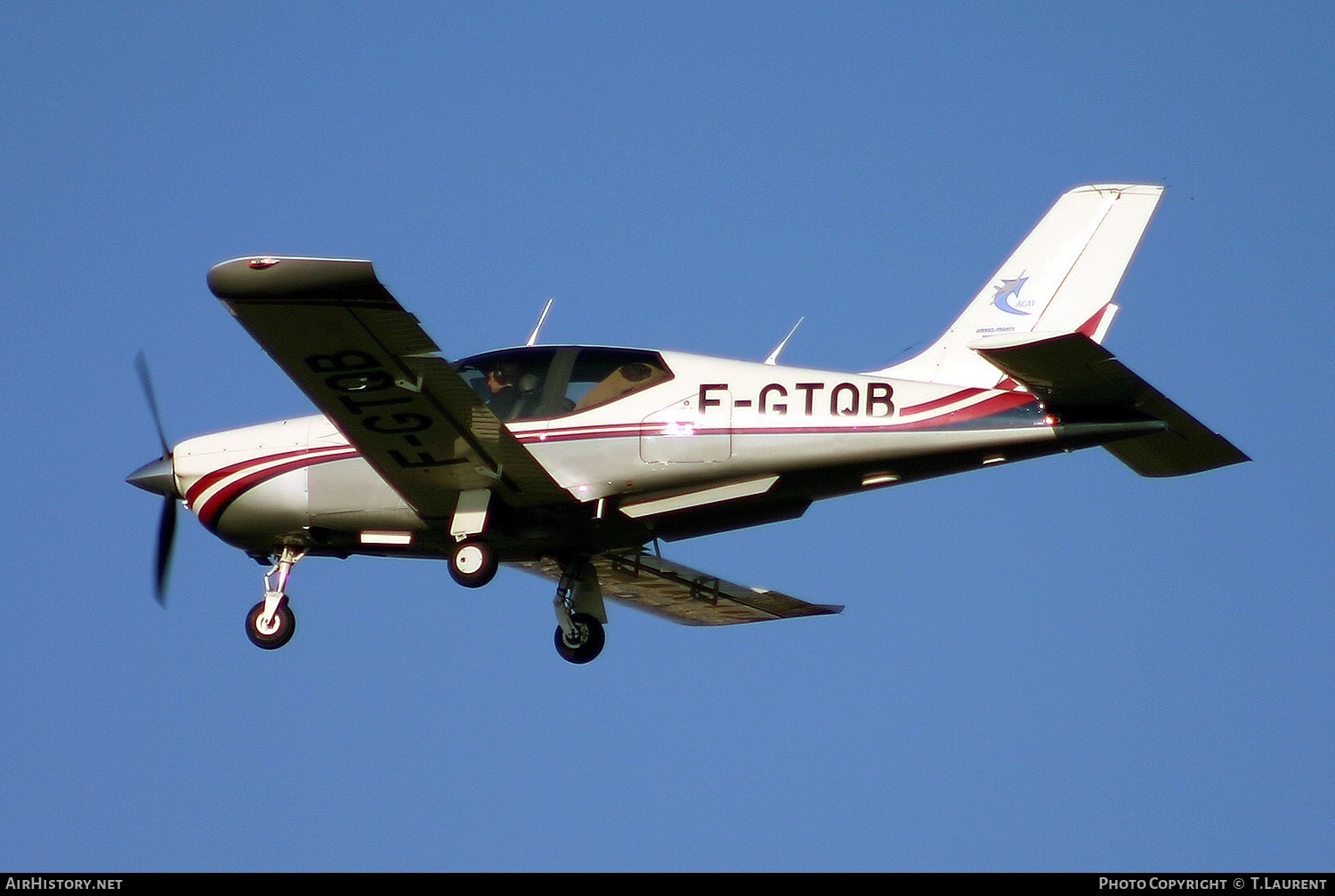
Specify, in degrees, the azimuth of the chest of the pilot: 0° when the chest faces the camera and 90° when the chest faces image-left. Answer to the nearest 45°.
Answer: approximately 90°

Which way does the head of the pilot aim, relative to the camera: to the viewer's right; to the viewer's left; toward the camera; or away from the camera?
to the viewer's left
